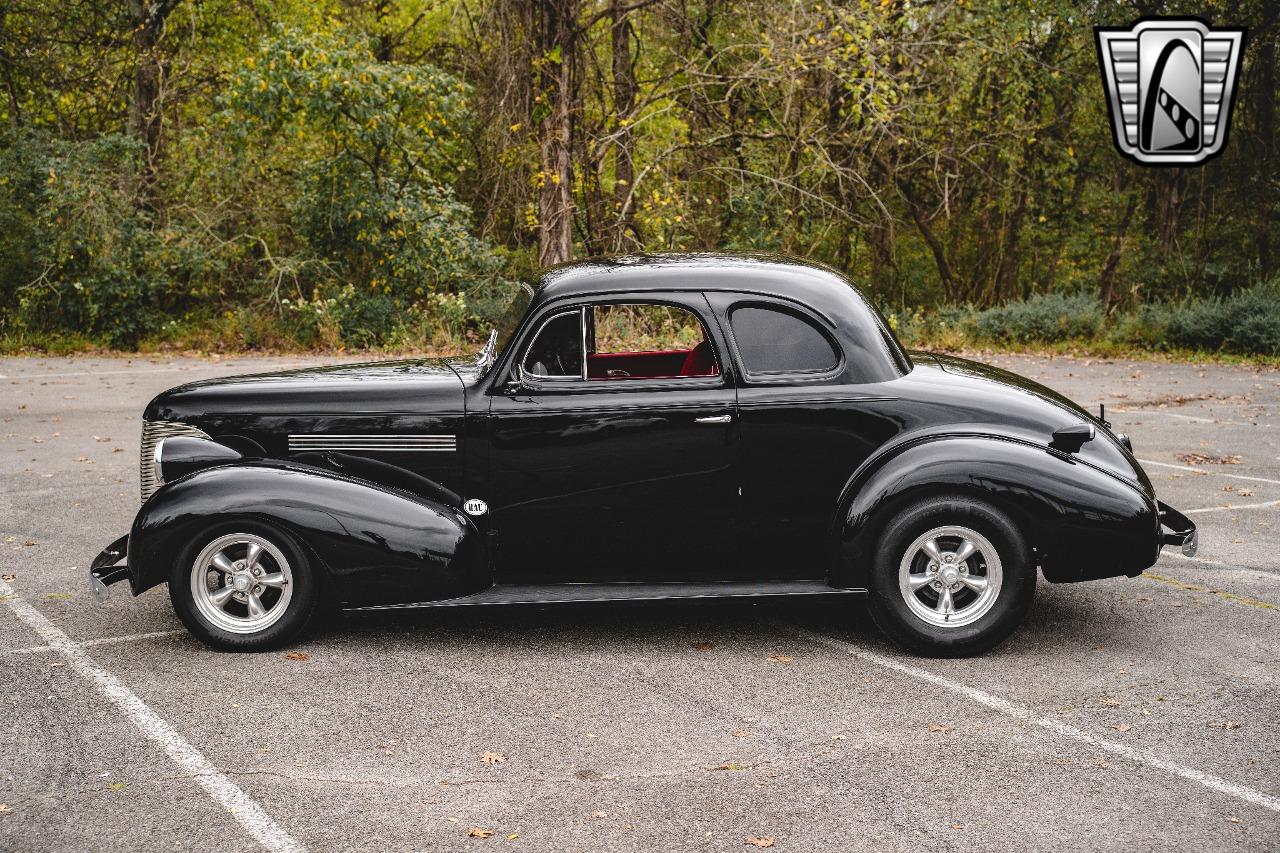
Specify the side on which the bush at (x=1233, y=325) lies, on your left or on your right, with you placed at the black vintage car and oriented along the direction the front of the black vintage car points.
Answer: on your right

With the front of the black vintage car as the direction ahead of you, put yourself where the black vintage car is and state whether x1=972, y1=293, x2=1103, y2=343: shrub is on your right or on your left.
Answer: on your right

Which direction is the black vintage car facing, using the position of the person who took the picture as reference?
facing to the left of the viewer
